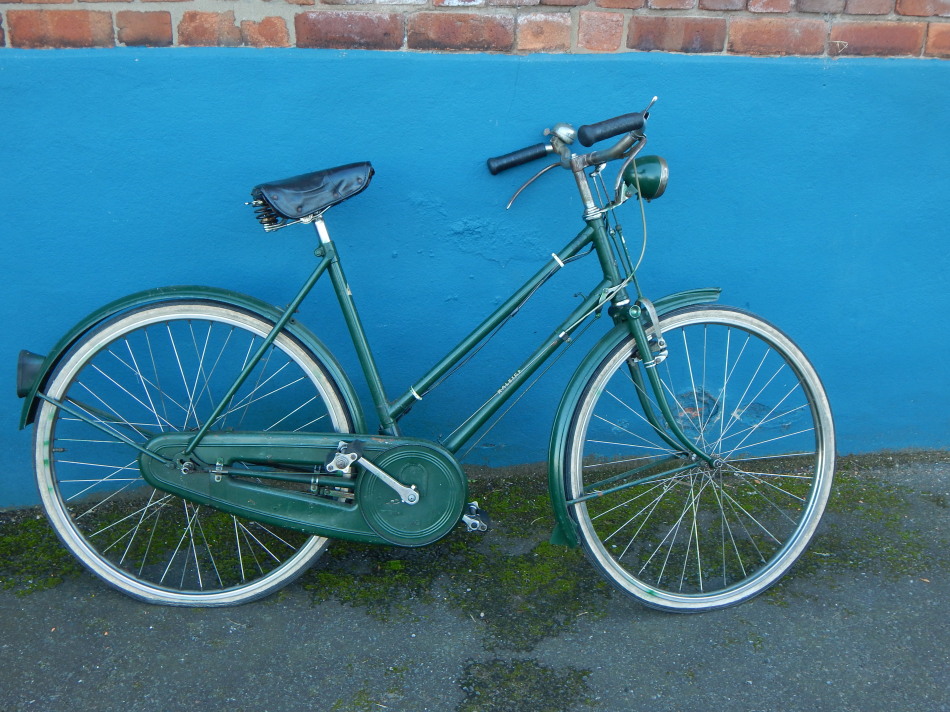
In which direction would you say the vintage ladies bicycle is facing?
to the viewer's right
